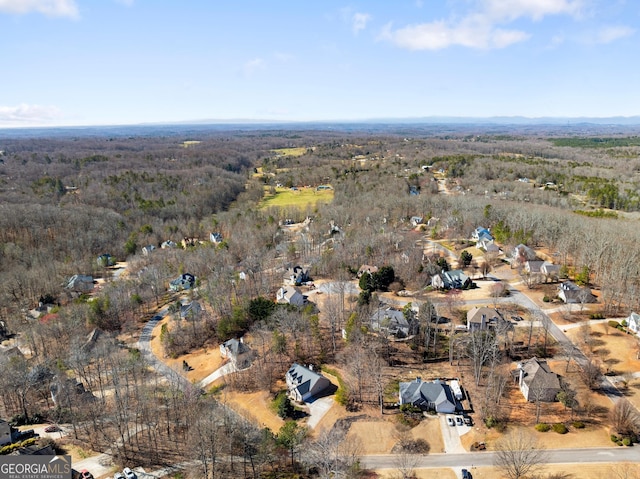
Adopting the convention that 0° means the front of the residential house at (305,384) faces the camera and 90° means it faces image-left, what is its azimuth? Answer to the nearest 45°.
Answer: approximately 45°

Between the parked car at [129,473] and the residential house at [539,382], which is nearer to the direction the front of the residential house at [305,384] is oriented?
the parked car

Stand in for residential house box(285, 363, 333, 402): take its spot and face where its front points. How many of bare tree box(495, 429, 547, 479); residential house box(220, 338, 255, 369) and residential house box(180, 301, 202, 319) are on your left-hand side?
1

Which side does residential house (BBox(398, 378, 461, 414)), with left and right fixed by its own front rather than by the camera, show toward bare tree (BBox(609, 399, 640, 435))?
left

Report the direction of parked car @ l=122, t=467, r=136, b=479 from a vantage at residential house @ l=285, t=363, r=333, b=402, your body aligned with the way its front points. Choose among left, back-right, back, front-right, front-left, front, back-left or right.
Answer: front

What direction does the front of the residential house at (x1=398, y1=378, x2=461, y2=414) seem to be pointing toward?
toward the camera

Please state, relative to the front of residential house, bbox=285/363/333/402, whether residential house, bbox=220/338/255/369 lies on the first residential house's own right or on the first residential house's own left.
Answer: on the first residential house's own right

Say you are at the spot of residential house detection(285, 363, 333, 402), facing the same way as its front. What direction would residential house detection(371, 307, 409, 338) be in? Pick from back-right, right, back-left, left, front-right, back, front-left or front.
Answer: back

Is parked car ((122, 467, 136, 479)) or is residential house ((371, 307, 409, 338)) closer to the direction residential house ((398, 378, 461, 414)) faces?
the parked car

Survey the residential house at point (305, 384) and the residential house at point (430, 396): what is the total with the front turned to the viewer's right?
0

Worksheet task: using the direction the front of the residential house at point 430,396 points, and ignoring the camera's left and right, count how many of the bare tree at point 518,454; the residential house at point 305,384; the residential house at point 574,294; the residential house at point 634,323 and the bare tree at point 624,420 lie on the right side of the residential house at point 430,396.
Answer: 1

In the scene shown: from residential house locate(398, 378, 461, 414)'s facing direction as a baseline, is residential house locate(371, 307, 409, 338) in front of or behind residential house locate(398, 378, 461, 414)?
behind

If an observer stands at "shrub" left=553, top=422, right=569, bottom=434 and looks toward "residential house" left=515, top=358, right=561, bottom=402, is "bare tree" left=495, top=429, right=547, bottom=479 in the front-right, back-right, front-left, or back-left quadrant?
back-left

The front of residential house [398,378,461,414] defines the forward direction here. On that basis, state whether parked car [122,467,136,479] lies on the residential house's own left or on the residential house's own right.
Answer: on the residential house's own right
